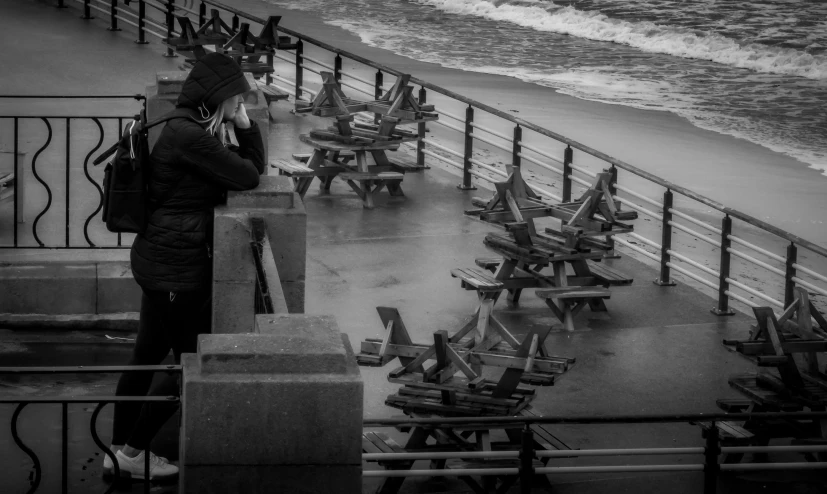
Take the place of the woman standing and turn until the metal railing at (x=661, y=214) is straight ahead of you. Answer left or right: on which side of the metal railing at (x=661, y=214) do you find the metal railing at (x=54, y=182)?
left

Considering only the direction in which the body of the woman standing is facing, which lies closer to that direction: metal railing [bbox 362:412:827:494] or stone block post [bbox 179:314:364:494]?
the metal railing

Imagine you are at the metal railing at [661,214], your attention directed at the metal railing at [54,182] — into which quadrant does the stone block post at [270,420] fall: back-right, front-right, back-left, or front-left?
front-left

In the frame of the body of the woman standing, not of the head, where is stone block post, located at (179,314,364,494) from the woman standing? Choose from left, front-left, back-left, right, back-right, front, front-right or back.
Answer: right

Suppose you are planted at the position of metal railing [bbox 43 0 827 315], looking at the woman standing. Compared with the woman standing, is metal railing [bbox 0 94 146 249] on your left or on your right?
right

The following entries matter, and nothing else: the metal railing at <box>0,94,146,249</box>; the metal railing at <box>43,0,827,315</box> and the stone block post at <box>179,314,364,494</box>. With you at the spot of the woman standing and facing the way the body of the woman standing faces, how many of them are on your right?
1

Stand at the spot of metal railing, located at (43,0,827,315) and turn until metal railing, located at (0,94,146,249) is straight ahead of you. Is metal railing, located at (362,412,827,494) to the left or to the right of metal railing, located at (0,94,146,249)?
left

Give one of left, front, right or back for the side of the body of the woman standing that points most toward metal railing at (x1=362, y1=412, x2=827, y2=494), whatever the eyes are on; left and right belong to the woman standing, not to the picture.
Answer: front

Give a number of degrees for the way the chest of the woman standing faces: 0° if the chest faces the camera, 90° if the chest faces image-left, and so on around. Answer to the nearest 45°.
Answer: approximately 270°

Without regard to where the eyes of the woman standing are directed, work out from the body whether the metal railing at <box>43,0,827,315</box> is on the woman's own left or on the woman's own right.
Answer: on the woman's own left
